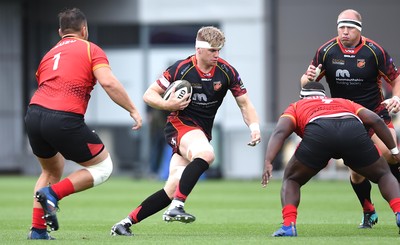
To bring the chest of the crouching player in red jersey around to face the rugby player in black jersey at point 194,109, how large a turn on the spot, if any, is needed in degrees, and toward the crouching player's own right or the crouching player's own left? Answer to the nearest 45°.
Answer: approximately 90° to the crouching player's own left

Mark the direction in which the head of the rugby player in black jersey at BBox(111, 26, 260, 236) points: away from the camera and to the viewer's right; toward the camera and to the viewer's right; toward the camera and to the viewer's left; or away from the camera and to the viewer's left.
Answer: toward the camera and to the viewer's right

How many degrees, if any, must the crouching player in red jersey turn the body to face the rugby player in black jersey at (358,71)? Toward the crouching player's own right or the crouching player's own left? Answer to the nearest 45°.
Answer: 0° — they already face them

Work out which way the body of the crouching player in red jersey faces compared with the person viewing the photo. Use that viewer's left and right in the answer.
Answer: facing away from the viewer

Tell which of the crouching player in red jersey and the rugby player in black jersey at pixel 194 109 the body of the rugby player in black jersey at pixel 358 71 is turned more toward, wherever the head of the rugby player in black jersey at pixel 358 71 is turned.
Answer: the crouching player in red jersey

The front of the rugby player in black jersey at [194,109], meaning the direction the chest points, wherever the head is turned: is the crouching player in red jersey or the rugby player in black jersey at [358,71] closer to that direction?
the crouching player in red jersey

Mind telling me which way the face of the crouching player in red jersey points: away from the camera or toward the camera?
away from the camera

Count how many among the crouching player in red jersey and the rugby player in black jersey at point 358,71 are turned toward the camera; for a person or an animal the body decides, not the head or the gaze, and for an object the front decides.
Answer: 1

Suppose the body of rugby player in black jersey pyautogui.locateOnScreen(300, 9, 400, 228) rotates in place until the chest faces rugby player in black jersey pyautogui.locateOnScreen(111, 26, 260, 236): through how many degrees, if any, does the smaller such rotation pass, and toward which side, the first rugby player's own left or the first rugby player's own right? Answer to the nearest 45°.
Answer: approximately 45° to the first rugby player's own right
